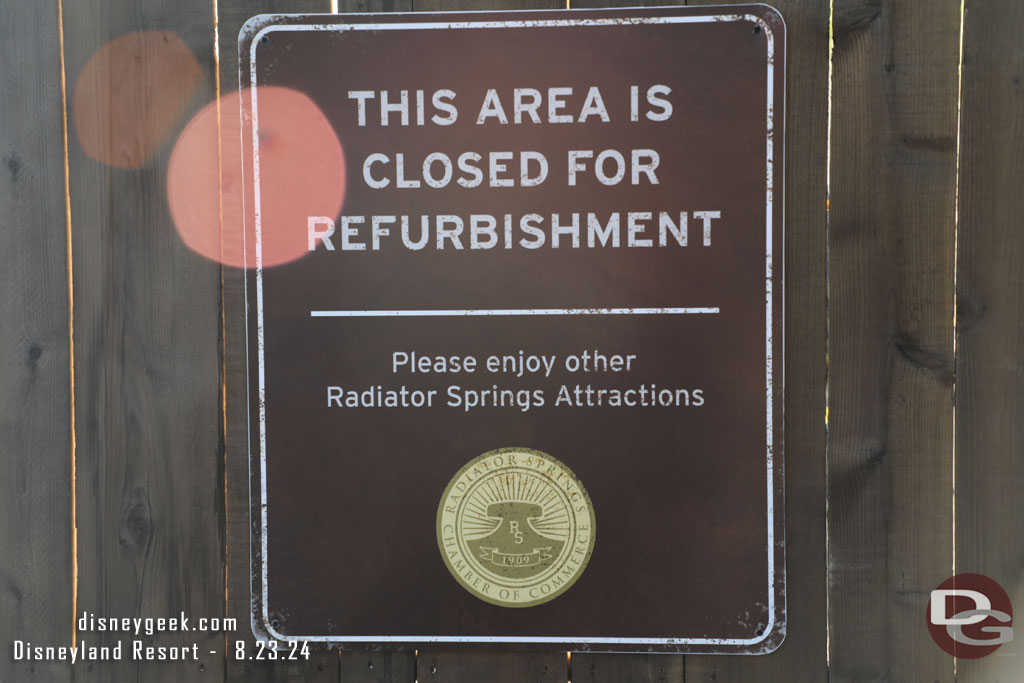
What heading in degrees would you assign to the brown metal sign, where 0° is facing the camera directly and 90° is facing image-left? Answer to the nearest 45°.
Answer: approximately 0°
